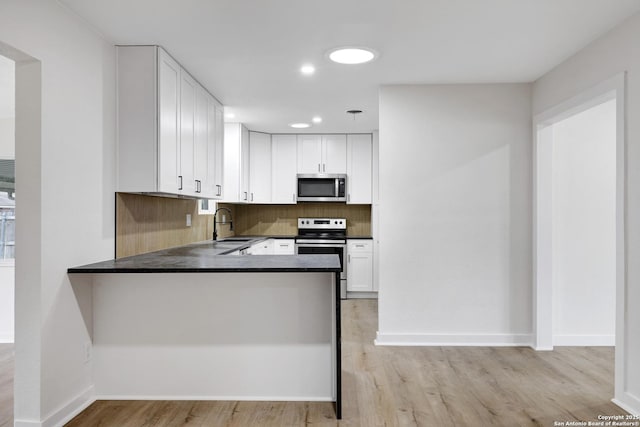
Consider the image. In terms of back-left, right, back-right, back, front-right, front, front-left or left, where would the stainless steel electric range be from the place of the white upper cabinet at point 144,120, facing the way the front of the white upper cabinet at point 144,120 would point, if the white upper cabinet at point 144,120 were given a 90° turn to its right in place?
back-left

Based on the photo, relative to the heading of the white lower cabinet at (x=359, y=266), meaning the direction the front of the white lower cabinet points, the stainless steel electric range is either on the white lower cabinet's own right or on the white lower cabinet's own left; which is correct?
on the white lower cabinet's own right

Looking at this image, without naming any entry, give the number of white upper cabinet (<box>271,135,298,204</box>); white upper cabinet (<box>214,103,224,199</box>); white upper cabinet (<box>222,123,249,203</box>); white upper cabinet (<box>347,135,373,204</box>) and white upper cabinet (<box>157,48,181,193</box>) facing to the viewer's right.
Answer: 3

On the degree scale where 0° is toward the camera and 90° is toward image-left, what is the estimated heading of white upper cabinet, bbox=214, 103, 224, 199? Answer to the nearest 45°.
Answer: approximately 270°

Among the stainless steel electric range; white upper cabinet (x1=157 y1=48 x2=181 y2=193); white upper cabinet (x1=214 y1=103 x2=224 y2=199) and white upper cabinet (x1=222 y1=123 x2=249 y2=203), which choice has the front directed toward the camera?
the stainless steel electric range

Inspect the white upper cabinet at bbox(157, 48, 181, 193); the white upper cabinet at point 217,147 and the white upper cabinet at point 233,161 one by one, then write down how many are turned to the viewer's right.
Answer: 3

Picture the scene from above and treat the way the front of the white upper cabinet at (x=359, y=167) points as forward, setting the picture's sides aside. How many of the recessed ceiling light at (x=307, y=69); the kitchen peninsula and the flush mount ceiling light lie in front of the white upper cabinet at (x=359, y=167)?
3

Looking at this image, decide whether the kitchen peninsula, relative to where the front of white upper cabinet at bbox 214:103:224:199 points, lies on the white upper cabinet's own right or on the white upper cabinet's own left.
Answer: on the white upper cabinet's own right

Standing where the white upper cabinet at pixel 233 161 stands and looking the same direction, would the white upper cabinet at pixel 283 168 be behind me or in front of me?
in front

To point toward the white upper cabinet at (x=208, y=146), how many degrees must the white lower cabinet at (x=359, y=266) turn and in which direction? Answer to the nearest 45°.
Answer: approximately 45° to its right

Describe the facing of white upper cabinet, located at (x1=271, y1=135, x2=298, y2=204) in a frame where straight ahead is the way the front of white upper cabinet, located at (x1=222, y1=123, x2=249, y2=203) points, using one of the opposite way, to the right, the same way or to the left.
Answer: to the right

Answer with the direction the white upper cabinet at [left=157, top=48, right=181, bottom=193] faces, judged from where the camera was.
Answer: facing to the right of the viewer

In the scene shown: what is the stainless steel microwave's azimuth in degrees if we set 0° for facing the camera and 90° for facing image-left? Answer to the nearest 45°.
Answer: approximately 0°
